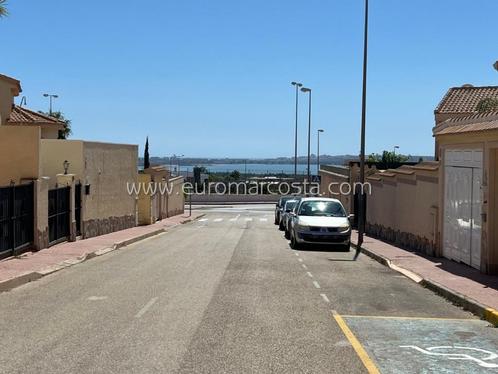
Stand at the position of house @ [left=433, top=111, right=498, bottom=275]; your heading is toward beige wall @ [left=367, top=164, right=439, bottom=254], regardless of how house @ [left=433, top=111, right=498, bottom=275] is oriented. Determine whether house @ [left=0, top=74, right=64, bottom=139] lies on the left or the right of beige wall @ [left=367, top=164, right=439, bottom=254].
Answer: left

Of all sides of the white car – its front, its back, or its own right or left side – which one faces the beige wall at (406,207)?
left

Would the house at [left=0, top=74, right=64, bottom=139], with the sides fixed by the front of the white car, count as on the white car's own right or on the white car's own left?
on the white car's own right

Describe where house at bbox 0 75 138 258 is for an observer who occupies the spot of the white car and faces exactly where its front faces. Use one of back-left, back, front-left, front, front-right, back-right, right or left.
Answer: right

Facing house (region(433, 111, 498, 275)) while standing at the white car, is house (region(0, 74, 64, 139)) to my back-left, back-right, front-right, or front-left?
back-right

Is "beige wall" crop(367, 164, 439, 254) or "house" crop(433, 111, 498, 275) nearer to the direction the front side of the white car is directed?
the house

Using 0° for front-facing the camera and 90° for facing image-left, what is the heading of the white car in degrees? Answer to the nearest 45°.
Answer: approximately 0°
